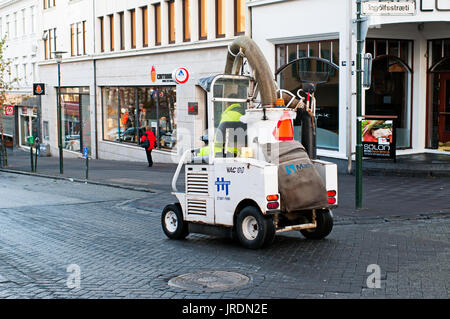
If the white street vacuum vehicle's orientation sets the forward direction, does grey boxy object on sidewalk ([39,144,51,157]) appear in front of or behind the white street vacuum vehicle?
in front

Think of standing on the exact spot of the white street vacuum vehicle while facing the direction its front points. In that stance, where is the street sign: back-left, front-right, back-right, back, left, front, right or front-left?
right

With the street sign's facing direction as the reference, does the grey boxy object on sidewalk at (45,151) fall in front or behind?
behind

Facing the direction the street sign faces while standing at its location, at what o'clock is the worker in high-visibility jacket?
The worker in high-visibility jacket is roughly at 1 o'clock from the street sign.

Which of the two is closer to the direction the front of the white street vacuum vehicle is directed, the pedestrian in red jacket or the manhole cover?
the pedestrian in red jacket

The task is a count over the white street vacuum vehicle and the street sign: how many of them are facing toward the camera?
1

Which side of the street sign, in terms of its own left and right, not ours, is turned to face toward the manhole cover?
front

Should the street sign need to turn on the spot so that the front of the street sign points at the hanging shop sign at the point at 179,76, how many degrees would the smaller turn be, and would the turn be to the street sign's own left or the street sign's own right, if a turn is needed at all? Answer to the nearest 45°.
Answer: approximately 135° to the street sign's own right

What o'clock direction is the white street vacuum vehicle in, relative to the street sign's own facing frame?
The white street vacuum vehicle is roughly at 1 o'clock from the street sign.

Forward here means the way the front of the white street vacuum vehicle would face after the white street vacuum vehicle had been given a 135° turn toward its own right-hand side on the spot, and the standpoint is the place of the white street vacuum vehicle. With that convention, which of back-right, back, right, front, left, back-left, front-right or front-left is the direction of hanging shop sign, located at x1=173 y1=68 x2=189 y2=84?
left

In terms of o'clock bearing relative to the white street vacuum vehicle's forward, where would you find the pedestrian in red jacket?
The pedestrian in red jacket is roughly at 1 o'clock from the white street vacuum vehicle.

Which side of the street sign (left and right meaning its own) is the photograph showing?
front

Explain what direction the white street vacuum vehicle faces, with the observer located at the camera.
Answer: facing away from the viewer and to the left of the viewer

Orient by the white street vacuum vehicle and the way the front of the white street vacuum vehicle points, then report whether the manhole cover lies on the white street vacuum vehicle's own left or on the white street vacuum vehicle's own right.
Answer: on the white street vacuum vehicle's own left
